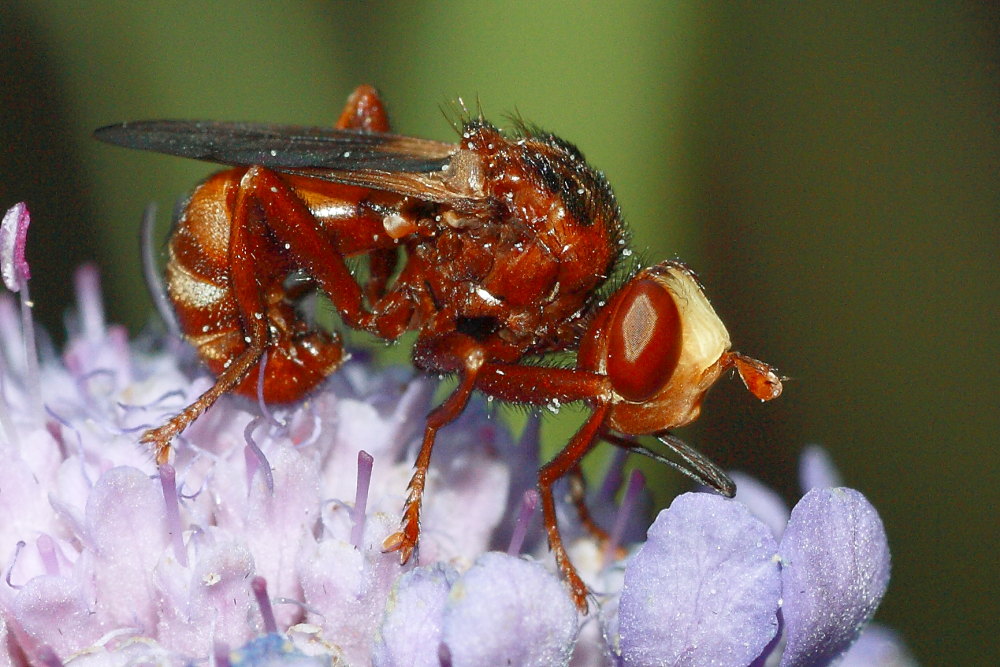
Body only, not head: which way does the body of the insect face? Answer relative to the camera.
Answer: to the viewer's right
